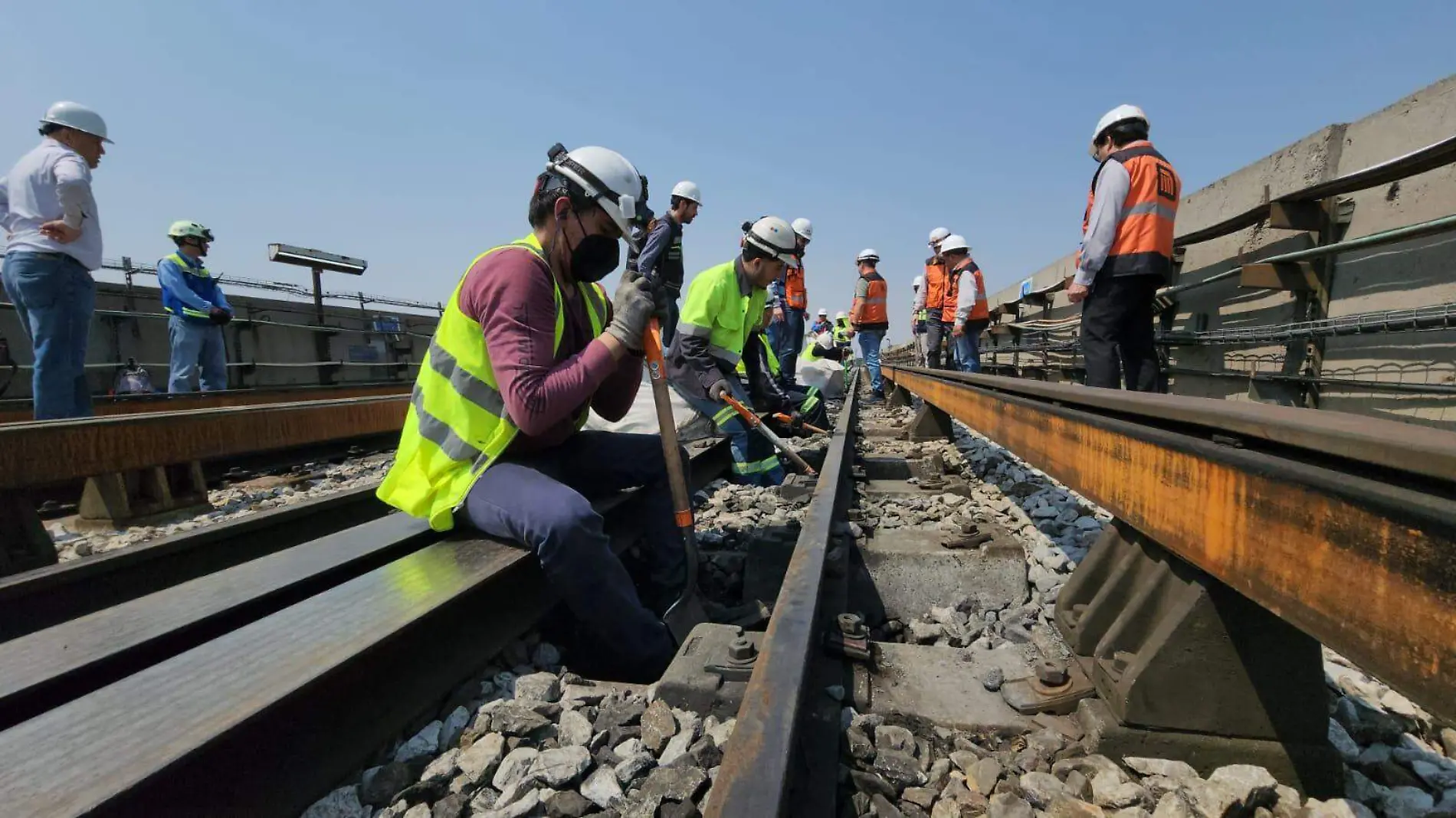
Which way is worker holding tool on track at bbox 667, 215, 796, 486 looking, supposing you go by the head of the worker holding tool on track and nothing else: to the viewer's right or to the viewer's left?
to the viewer's right

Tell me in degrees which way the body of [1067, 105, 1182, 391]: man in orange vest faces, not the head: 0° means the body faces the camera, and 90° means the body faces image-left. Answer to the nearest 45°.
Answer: approximately 135°

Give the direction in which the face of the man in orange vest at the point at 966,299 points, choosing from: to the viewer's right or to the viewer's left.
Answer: to the viewer's left

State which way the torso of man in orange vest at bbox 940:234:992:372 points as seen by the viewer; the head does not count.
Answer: to the viewer's left

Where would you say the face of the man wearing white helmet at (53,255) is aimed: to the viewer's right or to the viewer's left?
to the viewer's right

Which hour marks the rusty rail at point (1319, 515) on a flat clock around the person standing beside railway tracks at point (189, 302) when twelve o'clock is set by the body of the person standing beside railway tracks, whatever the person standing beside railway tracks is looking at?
The rusty rail is roughly at 1 o'clock from the person standing beside railway tracks.

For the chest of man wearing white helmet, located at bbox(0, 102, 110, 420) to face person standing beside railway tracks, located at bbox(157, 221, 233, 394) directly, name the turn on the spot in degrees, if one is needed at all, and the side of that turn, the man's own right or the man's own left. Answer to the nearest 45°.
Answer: approximately 45° to the man's own left

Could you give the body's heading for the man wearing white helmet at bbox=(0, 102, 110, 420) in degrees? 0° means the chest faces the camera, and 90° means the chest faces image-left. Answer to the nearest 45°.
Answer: approximately 225°

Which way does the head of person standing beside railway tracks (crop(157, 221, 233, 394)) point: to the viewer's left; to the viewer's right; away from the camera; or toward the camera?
to the viewer's right
